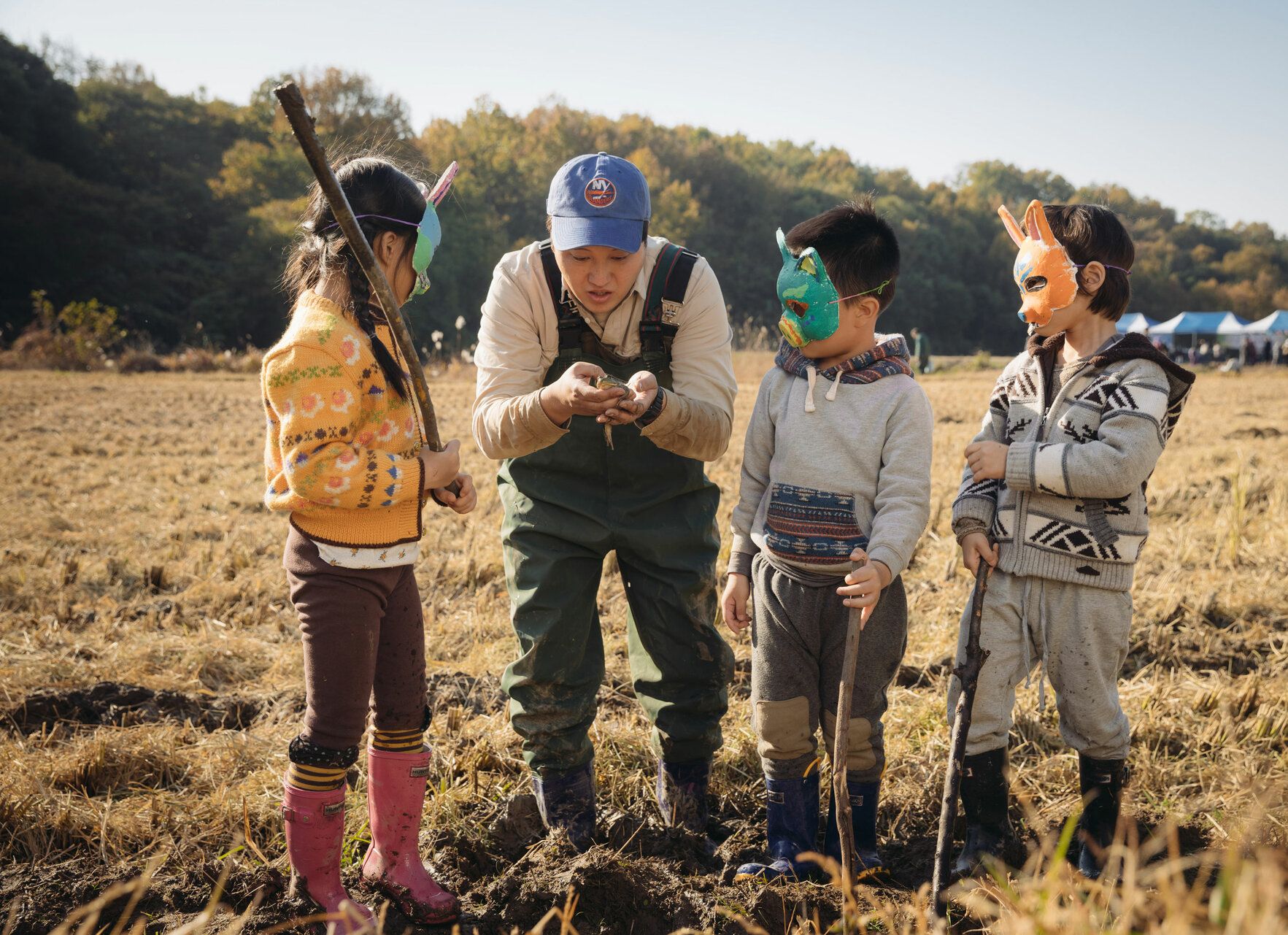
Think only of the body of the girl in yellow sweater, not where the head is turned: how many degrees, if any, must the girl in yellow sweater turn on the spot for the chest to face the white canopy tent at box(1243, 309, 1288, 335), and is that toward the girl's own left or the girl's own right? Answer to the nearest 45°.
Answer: approximately 45° to the girl's own left

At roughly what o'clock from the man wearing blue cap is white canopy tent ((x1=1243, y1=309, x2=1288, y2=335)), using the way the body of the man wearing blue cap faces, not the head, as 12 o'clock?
The white canopy tent is roughly at 7 o'clock from the man wearing blue cap.

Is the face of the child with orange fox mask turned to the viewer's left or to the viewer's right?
to the viewer's left

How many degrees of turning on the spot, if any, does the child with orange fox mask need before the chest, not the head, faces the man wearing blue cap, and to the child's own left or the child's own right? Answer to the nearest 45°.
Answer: approximately 45° to the child's own right

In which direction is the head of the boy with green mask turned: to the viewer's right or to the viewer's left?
to the viewer's left

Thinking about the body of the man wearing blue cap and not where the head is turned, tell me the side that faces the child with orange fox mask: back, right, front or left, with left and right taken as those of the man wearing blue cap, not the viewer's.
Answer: left

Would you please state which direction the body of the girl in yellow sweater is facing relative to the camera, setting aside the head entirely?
to the viewer's right

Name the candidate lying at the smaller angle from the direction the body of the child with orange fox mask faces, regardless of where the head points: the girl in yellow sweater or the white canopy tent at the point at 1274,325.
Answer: the girl in yellow sweater

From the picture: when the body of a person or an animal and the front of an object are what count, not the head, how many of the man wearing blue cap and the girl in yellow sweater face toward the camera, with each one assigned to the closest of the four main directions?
1

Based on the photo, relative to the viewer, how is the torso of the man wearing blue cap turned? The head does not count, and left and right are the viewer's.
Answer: facing the viewer

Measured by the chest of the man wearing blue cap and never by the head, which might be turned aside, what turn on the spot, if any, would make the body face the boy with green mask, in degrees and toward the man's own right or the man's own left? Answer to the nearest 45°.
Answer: approximately 45° to the man's own left

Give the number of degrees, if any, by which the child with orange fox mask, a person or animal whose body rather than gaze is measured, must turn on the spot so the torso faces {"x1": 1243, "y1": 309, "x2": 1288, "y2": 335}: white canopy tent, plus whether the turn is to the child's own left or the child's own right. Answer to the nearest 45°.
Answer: approximately 135° to the child's own right

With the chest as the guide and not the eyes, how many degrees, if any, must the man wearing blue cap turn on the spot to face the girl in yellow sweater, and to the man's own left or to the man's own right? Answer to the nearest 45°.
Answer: approximately 45° to the man's own right

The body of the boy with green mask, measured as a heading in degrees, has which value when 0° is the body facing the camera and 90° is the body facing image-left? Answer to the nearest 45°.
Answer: approximately 45°
